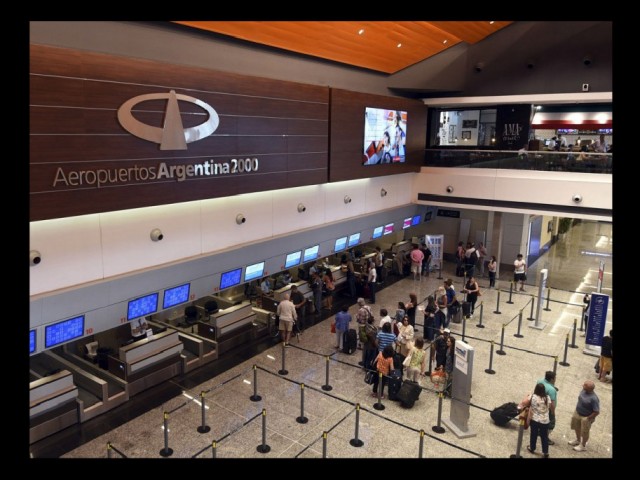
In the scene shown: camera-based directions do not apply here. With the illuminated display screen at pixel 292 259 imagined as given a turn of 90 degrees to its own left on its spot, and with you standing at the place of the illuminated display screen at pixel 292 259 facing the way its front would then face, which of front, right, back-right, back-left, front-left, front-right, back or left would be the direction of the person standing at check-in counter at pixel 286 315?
back-right

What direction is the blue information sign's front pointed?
toward the camera

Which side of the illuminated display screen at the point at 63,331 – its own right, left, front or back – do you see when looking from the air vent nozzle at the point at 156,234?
left

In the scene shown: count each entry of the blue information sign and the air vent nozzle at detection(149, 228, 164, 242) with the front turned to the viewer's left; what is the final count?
0

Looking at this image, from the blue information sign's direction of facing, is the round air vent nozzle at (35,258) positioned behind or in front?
in front

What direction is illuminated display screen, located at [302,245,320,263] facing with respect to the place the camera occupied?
facing the viewer and to the right of the viewer

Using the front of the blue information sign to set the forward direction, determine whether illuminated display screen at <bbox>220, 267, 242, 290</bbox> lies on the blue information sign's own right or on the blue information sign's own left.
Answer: on the blue information sign's own right

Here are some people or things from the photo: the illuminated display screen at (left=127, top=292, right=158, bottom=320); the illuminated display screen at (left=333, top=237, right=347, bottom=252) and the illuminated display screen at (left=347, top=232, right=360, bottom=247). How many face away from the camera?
0

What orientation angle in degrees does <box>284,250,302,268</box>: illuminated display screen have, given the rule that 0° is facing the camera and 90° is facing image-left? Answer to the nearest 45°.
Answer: approximately 315°

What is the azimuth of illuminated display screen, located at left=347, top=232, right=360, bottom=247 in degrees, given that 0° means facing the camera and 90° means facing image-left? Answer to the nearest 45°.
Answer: approximately 315°
